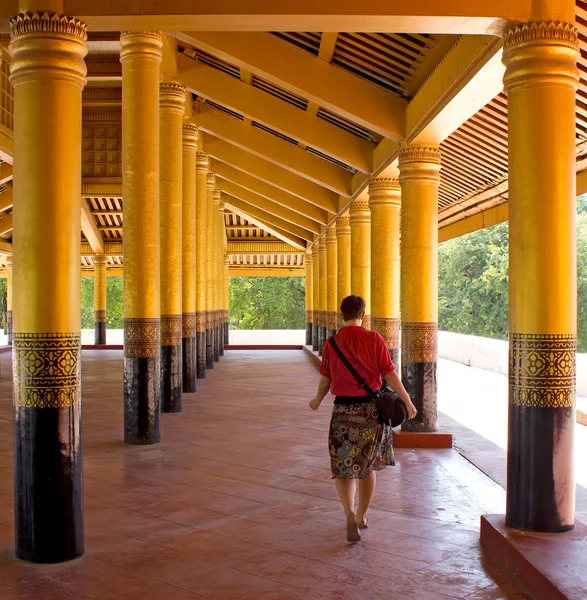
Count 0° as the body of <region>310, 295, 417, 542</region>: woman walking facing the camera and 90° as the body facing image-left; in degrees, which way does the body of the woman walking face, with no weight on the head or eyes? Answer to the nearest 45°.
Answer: approximately 180°

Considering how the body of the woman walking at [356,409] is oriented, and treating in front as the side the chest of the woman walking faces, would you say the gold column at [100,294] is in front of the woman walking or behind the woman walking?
in front

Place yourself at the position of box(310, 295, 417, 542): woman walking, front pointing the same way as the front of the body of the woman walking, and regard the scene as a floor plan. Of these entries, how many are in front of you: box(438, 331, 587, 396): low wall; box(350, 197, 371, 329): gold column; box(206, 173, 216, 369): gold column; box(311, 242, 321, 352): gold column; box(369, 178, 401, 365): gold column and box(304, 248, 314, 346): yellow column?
6

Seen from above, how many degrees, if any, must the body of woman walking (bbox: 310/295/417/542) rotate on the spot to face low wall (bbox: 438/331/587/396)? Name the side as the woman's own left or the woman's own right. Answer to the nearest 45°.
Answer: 0° — they already face it

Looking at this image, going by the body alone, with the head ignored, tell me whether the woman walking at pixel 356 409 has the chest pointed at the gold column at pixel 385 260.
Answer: yes

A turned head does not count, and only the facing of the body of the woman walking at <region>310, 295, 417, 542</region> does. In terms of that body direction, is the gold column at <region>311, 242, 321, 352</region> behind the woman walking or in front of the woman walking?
in front

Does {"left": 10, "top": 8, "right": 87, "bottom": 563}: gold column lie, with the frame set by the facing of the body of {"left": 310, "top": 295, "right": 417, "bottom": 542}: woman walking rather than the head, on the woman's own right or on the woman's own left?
on the woman's own left

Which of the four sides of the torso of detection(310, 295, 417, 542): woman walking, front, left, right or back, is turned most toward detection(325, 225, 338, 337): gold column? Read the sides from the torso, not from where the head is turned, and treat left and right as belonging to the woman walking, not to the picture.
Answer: front

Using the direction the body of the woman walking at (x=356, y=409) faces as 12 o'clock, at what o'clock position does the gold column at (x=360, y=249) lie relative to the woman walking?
The gold column is roughly at 12 o'clock from the woman walking.

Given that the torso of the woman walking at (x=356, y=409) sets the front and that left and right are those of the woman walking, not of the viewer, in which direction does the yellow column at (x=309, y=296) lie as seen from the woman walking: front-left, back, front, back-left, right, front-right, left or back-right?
front

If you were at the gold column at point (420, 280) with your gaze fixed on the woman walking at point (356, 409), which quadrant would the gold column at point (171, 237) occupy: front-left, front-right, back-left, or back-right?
back-right

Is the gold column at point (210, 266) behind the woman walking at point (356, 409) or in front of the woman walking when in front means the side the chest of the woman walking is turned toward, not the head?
in front

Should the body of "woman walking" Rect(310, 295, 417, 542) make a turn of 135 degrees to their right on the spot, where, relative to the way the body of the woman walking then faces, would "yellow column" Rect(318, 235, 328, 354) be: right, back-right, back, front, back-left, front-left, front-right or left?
back-left

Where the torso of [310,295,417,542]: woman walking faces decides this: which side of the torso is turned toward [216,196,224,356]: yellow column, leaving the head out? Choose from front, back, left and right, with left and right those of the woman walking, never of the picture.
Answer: front

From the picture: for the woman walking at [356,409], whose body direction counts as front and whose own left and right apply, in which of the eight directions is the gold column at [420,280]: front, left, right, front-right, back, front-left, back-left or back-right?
front

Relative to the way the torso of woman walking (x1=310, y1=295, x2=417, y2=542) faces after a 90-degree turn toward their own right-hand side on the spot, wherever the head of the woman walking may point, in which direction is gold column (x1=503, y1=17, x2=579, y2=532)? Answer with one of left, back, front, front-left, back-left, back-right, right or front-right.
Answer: front

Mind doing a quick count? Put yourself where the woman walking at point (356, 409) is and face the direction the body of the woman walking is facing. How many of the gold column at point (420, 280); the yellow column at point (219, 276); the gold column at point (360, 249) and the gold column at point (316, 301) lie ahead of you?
4

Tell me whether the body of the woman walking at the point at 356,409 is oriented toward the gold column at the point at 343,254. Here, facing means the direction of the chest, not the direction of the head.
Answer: yes
